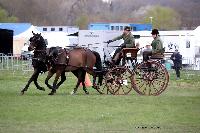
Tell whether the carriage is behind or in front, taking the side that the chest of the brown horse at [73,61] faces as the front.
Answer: behind

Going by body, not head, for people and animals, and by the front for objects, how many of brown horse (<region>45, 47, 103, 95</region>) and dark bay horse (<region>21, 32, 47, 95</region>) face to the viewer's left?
2

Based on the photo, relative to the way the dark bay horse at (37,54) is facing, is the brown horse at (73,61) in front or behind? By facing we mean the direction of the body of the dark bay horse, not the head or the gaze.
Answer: behind

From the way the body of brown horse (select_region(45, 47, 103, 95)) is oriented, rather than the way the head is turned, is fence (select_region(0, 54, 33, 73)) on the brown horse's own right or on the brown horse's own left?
on the brown horse's own right

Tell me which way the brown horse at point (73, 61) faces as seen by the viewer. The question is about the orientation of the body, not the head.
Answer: to the viewer's left

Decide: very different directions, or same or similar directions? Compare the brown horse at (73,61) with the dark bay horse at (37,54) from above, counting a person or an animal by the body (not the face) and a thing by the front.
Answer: same or similar directions

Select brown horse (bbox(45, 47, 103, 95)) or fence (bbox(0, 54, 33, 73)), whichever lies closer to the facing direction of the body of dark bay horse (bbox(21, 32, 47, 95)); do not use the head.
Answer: the fence

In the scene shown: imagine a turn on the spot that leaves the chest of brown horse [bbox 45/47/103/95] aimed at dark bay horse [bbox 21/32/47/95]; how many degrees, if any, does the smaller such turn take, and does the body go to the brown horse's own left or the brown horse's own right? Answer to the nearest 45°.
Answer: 0° — it already faces it

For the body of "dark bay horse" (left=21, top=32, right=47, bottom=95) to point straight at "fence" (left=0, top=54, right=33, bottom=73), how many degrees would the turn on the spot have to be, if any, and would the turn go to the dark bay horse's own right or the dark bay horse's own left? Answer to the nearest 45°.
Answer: approximately 90° to the dark bay horse's own right

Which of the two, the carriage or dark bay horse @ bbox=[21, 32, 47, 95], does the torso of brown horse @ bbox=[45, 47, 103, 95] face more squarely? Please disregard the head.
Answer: the dark bay horse

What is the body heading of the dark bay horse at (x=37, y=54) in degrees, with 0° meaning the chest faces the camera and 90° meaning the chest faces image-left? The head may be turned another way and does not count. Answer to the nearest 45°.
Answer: approximately 90°

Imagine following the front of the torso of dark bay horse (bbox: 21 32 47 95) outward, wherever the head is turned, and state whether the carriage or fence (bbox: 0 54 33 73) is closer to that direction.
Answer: the fence
